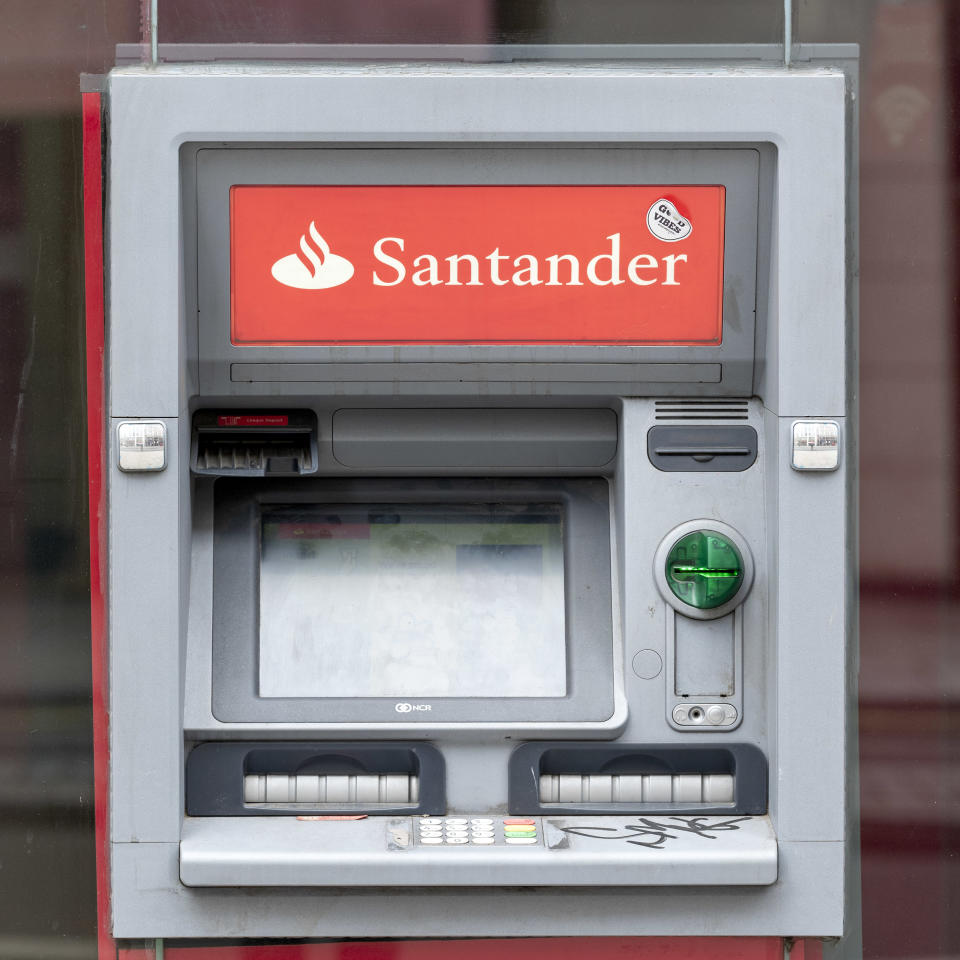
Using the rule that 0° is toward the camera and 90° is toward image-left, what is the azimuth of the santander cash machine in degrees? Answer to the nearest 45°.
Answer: approximately 0°
